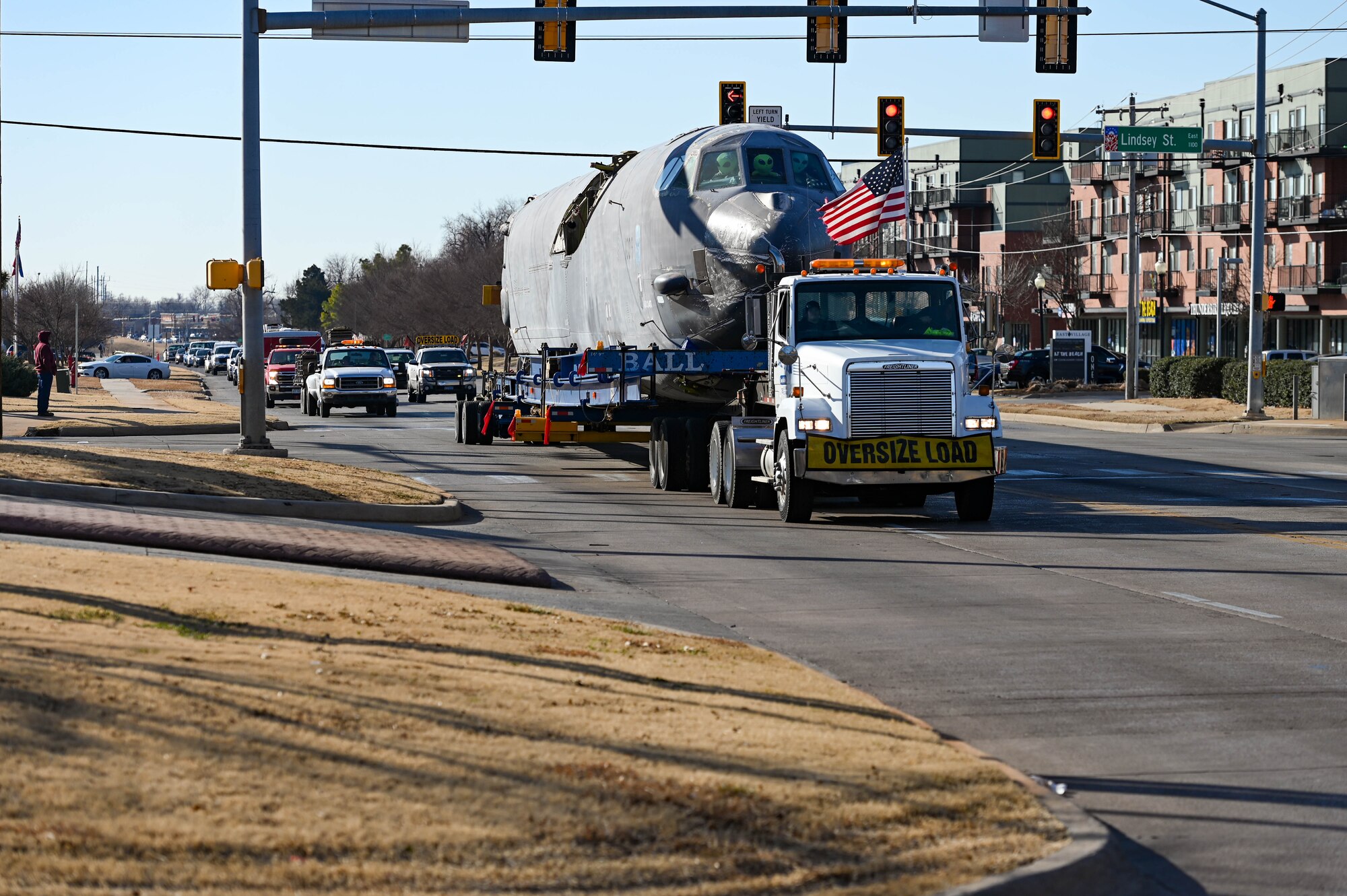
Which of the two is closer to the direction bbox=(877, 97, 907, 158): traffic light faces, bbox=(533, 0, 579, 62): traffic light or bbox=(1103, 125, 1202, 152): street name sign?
the traffic light

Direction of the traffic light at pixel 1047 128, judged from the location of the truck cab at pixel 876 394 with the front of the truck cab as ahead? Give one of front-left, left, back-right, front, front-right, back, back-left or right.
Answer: back

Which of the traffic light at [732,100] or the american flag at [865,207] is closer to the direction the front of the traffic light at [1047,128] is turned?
the american flag

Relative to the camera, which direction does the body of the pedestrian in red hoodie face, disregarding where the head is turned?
to the viewer's right

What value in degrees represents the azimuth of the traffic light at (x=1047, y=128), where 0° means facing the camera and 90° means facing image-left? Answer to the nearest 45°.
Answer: approximately 0°
